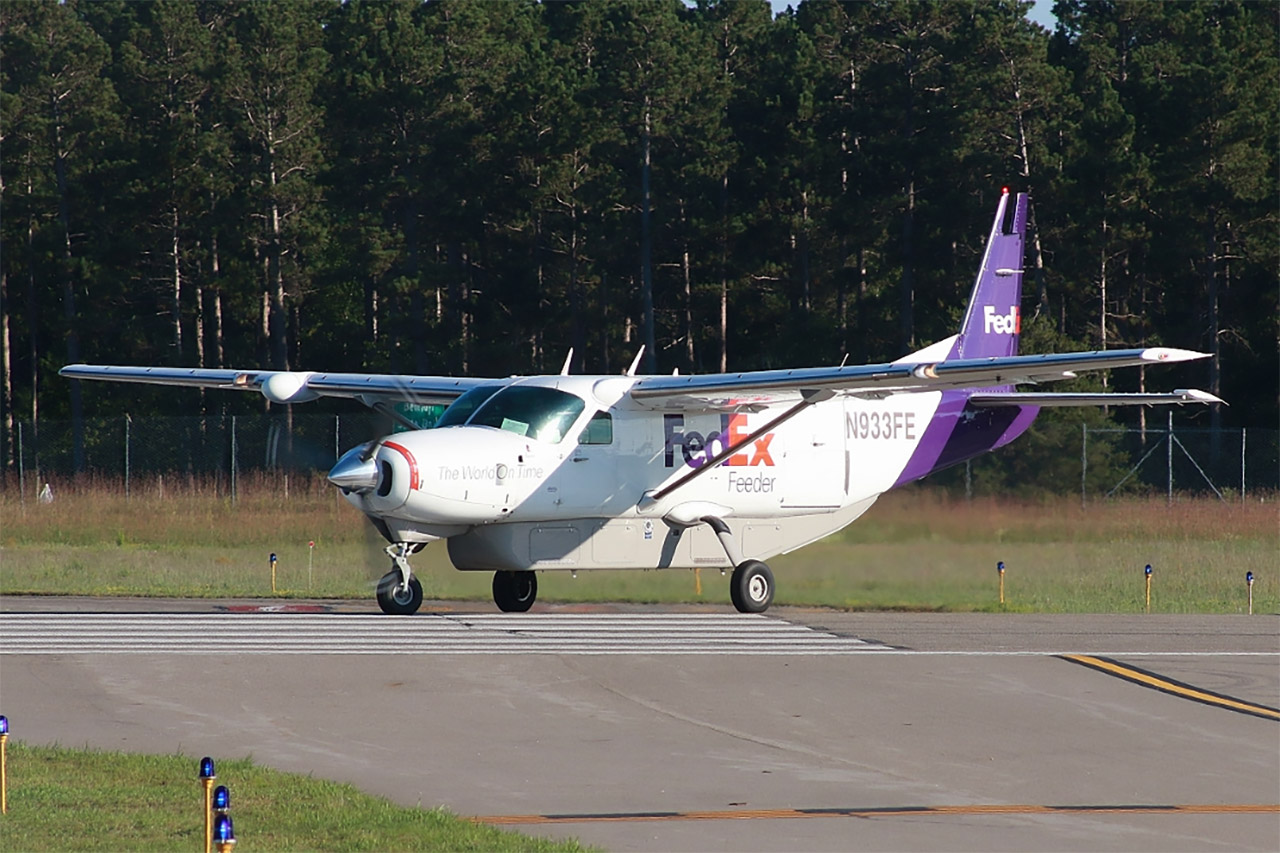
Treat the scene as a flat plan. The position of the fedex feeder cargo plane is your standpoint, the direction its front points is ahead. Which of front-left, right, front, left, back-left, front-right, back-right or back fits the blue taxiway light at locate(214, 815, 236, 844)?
front-left

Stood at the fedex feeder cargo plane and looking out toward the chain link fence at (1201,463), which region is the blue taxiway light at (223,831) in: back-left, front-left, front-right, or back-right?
back-right

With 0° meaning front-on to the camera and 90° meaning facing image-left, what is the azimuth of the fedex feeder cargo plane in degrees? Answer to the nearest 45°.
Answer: approximately 45°

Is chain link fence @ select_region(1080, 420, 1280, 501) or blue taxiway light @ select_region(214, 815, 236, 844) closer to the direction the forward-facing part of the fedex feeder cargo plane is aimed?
the blue taxiway light

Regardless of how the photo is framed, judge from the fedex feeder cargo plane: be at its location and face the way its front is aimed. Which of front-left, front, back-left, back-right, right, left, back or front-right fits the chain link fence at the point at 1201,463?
back

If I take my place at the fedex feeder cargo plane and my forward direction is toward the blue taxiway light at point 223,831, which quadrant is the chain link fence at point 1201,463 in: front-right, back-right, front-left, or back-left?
back-left
